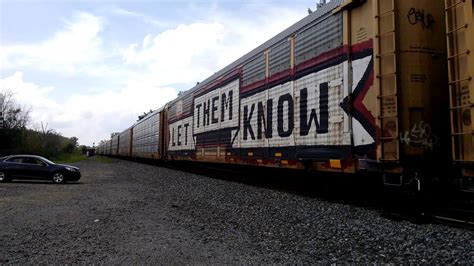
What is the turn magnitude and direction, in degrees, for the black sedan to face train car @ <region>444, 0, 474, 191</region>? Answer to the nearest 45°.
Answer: approximately 90° to its right

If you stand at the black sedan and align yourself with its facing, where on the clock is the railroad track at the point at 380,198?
The railroad track is roughly at 2 o'clock from the black sedan.

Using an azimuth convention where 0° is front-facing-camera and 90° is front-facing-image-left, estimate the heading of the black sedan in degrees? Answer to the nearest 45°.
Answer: approximately 270°
